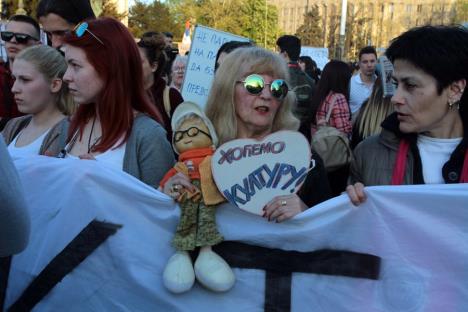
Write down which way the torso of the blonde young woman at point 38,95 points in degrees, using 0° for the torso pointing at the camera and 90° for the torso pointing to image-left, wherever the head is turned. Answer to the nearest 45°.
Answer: approximately 45°

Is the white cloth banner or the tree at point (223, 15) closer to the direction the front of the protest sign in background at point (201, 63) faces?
the white cloth banner

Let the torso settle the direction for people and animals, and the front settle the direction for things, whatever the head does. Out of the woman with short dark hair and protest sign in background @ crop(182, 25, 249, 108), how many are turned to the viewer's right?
0

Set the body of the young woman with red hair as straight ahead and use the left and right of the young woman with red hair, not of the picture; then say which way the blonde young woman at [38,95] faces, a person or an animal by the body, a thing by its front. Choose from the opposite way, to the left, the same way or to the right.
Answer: the same way

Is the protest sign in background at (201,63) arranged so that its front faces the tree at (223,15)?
no

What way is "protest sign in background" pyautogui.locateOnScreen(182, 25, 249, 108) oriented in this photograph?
toward the camera

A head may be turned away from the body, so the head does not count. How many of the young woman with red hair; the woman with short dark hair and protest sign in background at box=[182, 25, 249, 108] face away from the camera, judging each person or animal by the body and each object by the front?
0

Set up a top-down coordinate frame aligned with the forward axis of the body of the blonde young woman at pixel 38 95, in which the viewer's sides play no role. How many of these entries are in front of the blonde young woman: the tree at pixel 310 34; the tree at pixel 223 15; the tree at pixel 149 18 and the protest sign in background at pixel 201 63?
0

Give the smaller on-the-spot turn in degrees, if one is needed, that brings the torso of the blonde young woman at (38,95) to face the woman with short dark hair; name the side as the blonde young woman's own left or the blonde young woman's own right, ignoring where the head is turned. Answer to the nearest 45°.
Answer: approximately 90° to the blonde young woman's own left

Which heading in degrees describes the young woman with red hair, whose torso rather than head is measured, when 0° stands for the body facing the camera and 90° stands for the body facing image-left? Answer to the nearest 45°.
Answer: approximately 45°

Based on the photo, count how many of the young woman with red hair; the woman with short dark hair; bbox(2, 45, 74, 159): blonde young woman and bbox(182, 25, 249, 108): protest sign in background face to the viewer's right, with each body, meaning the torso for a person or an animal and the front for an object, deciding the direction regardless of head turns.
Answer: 0

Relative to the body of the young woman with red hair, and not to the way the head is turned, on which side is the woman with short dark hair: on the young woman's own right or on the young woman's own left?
on the young woman's own left

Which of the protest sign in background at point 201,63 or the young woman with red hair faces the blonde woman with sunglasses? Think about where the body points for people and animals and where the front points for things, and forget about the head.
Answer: the protest sign in background

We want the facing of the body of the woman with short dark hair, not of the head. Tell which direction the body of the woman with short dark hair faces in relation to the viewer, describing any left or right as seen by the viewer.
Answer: facing the viewer and to the left of the viewer

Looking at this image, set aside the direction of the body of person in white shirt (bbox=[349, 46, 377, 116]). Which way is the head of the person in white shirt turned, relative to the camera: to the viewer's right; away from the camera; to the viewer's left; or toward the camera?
toward the camera

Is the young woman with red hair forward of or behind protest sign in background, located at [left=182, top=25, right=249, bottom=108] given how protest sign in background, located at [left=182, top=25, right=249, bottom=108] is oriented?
forward

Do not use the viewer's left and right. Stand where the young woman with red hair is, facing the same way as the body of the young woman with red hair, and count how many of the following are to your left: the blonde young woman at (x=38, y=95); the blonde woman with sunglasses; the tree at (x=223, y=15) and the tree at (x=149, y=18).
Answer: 1

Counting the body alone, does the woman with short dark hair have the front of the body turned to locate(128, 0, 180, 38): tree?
no
